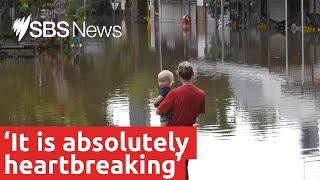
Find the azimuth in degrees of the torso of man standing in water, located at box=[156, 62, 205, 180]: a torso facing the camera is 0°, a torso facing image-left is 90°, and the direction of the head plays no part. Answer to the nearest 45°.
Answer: approximately 180°

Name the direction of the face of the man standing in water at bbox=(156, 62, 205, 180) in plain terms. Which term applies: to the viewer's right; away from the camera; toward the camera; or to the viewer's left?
away from the camera
